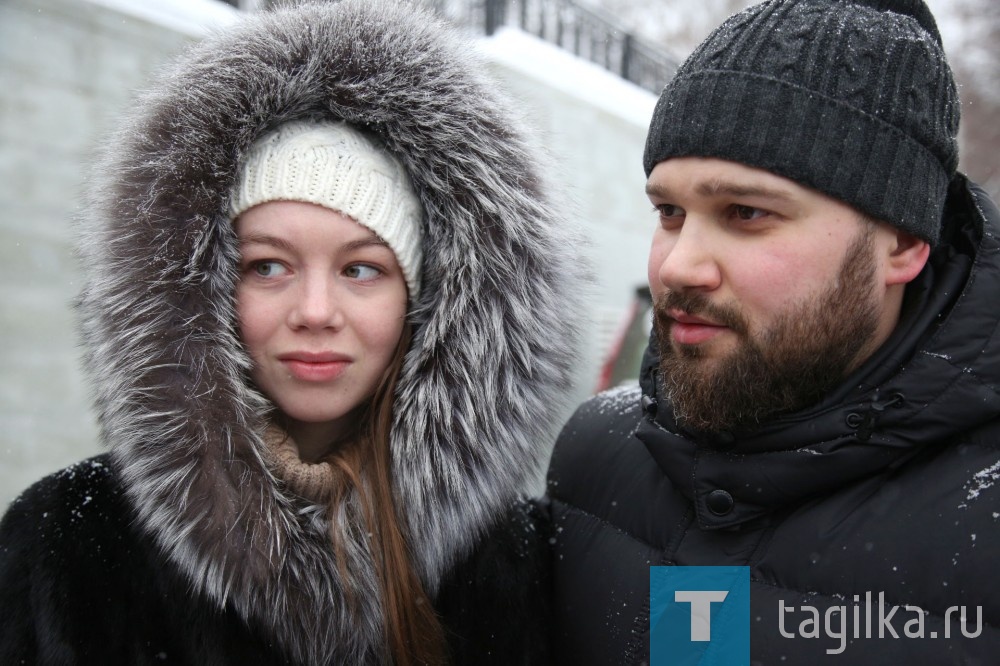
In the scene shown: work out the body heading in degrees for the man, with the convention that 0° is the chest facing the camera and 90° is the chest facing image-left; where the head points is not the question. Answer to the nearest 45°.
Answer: approximately 45°

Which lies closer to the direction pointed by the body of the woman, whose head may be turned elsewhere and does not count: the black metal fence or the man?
the man

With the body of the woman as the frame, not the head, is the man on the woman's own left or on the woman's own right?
on the woman's own left

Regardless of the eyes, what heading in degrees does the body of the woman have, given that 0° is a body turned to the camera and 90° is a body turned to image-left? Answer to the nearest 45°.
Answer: approximately 0°

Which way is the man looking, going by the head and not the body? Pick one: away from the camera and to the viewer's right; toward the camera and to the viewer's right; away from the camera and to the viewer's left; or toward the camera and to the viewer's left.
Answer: toward the camera and to the viewer's left

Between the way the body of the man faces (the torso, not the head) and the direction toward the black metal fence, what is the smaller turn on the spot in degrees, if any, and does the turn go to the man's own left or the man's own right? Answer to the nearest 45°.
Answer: approximately 135° to the man's own right

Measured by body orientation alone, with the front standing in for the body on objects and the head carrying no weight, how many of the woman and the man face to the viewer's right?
0

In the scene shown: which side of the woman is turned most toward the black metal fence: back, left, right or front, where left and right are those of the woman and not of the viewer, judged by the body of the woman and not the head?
back
